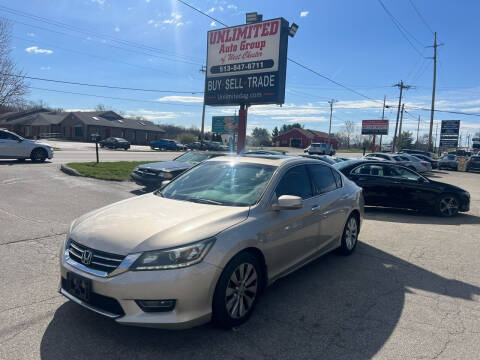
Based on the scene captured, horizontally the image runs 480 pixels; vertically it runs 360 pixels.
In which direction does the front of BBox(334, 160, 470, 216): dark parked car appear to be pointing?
to the viewer's right

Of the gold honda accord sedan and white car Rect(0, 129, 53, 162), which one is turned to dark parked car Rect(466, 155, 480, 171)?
the white car

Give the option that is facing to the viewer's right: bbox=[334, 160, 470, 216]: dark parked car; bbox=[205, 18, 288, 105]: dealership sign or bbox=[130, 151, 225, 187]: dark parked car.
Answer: bbox=[334, 160, 470, 216]: dark parked car

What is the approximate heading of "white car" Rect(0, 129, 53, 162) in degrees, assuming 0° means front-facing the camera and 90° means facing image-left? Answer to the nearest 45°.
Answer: approximately 270°

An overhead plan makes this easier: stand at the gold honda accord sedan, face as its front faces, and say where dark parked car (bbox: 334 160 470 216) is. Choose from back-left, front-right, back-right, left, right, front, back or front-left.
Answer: back

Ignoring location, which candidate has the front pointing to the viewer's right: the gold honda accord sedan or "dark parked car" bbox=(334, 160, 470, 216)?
the dark parked car

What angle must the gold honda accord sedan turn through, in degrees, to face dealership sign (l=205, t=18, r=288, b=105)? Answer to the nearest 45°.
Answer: approximately 135° to its right
